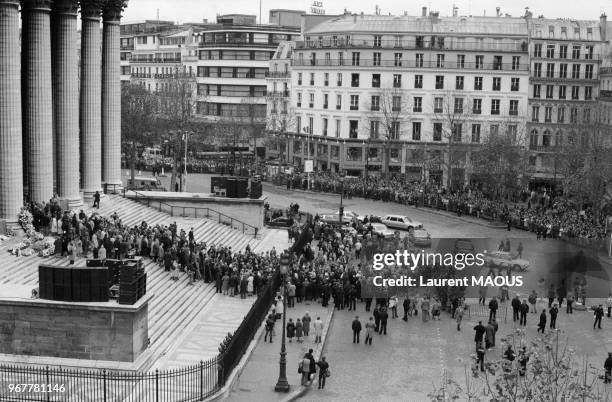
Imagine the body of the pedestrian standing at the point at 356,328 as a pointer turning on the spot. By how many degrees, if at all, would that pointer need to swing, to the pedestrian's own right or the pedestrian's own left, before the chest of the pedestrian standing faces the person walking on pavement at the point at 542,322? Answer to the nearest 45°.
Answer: approximately 90° to the pedestrian's own right

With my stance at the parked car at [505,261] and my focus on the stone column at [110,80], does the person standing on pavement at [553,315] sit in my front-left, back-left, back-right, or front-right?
back-left

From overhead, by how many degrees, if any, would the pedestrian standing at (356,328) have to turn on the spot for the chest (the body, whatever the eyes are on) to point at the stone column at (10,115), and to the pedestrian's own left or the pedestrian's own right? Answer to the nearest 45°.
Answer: approximately 90° to the pedestrian's own left

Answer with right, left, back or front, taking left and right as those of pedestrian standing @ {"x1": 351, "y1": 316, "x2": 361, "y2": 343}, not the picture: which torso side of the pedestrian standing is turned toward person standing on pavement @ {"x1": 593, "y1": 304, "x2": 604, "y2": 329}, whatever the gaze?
right

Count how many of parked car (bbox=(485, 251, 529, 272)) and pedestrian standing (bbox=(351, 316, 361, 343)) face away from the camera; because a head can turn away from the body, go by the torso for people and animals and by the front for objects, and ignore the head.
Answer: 1

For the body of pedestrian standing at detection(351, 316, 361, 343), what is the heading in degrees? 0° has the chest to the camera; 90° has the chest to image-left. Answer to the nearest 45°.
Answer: approximately 180°

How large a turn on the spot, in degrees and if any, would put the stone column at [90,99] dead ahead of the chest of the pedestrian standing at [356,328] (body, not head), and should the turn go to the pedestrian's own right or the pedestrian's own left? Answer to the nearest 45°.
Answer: approximately 45° to the pedestrian's own left

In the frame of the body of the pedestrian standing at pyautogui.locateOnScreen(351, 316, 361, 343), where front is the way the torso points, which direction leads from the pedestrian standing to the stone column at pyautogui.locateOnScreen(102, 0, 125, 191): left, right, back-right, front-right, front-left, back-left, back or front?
front-left

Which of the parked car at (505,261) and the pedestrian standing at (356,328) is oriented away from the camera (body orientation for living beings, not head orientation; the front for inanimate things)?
the pedestrian standing
